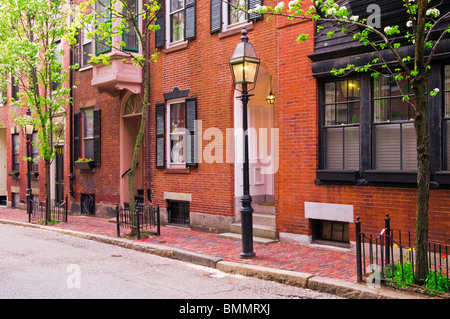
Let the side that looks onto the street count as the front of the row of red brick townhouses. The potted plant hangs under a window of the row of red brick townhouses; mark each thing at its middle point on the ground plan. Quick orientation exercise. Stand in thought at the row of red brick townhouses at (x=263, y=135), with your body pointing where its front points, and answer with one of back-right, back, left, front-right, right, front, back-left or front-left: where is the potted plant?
right

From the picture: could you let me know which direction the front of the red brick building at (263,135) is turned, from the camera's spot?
facing the viewer and to the left of the viewer

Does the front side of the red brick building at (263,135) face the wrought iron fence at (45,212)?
no
